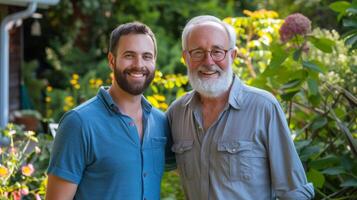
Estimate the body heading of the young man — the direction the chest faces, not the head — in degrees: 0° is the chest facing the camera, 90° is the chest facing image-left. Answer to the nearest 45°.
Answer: approximately 315°

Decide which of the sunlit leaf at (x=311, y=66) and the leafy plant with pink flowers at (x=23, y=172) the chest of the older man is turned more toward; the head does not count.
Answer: the leafy plant with pink flowers

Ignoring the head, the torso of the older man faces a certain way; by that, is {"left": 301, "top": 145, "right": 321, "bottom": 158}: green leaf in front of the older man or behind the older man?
behind

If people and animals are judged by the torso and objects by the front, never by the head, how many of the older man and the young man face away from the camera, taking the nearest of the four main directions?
0

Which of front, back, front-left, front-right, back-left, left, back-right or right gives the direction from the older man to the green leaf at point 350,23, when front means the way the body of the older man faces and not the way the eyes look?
back

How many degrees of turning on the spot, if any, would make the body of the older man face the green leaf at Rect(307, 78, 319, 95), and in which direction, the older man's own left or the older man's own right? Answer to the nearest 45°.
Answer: approximately 180°

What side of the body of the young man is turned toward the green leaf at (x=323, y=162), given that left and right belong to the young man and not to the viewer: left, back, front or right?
left

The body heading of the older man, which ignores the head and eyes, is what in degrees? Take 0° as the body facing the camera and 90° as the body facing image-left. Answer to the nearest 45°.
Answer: approximately 45°
